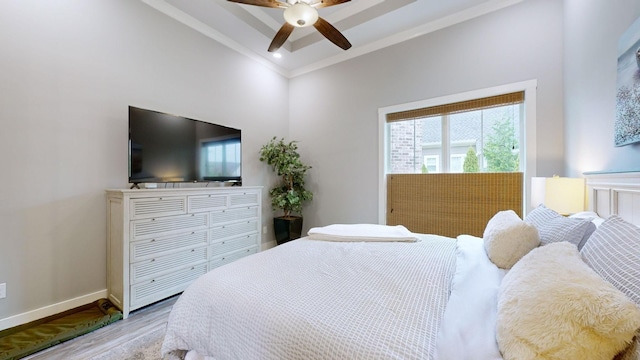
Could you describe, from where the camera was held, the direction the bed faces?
facing to the left of the viewer

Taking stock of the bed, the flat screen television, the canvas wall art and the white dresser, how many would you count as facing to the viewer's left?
2

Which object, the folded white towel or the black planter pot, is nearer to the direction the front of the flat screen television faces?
the folded white towel

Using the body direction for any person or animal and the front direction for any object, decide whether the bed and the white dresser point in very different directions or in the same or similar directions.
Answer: very different directions

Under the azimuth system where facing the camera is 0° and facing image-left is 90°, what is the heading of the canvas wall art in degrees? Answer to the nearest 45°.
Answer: approximately 90°

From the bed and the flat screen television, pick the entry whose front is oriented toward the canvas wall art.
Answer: the flat screen television

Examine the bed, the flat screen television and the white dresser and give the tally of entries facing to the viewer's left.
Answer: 1

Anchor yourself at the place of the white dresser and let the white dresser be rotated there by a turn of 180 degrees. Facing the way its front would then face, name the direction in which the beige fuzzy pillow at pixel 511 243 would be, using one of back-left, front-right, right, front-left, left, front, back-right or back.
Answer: back

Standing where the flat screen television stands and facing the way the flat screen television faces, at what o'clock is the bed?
The bed is roughly at 1 o'clock from the flat screen television.

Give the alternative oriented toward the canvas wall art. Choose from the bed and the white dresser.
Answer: the white dresser

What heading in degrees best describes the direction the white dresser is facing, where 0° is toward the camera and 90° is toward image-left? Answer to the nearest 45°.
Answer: approximately 315°

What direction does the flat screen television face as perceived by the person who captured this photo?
facing the viewer and to the right of the viewer

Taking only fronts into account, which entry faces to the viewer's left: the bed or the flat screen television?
the bed

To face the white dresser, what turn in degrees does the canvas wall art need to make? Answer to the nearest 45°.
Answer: approximately 45° to its left

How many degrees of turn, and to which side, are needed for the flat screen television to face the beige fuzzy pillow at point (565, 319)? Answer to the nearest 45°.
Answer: approximately 45° to its right

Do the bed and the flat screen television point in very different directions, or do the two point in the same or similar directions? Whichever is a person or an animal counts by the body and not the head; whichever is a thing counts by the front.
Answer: very different directions
